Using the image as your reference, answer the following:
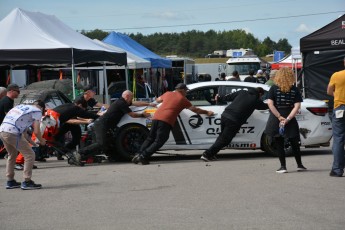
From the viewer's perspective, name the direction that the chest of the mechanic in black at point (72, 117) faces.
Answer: to the viewer's right

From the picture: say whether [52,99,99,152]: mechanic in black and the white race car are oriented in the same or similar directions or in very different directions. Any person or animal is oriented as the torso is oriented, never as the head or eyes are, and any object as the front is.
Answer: very different directions

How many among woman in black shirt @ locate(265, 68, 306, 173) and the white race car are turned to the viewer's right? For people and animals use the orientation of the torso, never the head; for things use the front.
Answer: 0

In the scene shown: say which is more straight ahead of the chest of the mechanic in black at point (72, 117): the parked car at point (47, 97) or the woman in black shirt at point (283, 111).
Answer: the woman in black shirt

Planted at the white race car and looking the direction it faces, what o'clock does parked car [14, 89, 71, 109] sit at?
The parked car is roughly at 1 o'clock from the white race car.

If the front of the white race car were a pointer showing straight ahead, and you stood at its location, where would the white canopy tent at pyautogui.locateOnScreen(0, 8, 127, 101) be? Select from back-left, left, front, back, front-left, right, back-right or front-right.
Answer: front-right

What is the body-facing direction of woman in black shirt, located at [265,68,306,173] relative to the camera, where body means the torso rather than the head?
away from the camera

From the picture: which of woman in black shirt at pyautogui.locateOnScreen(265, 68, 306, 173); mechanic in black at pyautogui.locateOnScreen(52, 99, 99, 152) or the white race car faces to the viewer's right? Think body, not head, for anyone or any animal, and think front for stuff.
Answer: the mechanic in black

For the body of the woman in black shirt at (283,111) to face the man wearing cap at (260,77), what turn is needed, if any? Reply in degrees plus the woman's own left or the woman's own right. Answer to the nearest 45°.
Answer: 0° — they already face them

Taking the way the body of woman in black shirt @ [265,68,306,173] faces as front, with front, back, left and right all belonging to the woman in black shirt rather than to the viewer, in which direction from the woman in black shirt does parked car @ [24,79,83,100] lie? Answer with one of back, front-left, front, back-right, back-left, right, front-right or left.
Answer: front-left

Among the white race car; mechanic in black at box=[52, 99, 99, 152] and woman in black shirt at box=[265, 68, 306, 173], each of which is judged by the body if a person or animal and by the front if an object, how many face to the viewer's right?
1

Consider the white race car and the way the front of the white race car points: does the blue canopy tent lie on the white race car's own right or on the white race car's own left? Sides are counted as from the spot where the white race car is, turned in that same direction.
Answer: on the white race car's own right

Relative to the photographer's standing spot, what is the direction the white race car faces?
facing to the left of the viewer

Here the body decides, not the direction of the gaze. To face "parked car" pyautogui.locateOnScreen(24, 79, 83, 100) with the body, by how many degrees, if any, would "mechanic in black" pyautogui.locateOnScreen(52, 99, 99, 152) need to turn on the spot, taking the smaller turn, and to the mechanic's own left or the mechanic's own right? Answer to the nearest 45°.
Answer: approximately 90° to the mechanic's own left

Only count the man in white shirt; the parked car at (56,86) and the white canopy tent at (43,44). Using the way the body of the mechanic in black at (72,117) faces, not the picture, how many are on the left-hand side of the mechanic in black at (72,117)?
2

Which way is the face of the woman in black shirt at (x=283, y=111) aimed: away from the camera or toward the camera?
away from the camera

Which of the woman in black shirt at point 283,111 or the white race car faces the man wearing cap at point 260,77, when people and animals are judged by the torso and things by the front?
the woman in black shirt

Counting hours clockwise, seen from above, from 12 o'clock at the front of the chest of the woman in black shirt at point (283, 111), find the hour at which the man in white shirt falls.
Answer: The man in white shirt is roughly at 8 o'clock from the woman in black shirt.
